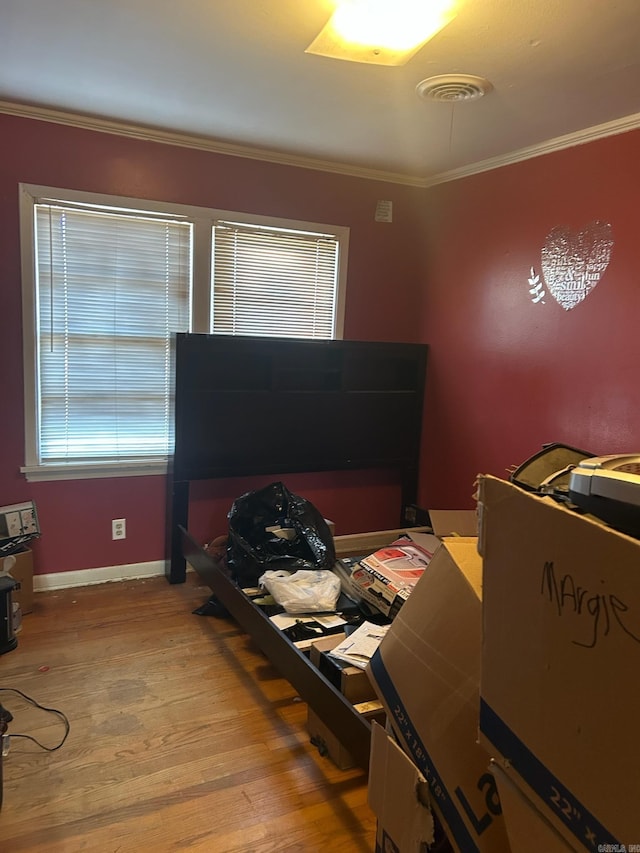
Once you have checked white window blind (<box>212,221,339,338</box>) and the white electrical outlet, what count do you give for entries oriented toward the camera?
2

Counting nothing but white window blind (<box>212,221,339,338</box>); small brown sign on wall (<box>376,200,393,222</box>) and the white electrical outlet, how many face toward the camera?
3

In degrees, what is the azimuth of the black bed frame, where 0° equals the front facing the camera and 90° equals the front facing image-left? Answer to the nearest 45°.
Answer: approximately 315°

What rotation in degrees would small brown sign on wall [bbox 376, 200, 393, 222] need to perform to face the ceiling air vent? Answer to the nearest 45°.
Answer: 0° — it already faces it

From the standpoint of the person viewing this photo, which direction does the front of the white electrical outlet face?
facing the viewer

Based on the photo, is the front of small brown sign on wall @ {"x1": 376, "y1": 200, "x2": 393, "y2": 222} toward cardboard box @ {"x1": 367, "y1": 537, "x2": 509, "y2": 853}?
yes

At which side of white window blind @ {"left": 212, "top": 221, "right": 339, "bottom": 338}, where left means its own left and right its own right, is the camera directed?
front

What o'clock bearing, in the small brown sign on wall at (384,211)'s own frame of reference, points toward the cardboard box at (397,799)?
The cardboard box is roughly at 12 o'clock from the small brown sign on wall.

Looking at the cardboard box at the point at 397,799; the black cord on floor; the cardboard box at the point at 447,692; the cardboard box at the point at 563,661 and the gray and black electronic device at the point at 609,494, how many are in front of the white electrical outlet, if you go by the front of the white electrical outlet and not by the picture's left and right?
5

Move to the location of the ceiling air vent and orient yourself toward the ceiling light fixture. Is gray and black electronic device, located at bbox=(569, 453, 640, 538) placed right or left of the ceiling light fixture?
left

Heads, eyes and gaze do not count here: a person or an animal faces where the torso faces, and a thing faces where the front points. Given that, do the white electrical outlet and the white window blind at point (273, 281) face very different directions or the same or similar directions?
same or similar directions

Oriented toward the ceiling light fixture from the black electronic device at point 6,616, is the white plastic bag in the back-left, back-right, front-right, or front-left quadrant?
front-left

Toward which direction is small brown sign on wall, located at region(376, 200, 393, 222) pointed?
toward the camera

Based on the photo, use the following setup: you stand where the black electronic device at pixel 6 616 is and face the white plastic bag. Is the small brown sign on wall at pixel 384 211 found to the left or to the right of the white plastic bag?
left

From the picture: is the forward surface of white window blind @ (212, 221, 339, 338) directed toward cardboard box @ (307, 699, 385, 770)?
yes
